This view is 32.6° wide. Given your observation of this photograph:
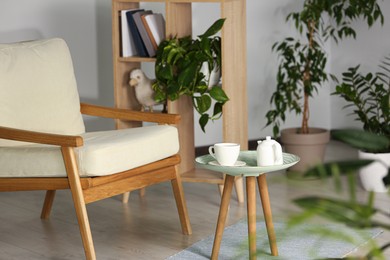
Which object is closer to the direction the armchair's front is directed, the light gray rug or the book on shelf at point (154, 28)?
the light gray rug

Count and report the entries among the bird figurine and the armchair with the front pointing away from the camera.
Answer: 0

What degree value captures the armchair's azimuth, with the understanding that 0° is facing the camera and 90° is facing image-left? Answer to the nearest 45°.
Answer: approximately 315°

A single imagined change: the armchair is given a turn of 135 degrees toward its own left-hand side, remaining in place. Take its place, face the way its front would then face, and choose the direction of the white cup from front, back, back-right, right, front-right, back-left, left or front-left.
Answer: back-right

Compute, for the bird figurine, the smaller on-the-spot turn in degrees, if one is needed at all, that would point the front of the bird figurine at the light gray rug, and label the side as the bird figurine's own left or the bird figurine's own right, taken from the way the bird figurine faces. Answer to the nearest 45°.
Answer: approximately 90° to the bird figurine's own left

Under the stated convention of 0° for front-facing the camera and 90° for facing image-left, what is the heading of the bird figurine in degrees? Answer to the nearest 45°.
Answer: approximately 45°

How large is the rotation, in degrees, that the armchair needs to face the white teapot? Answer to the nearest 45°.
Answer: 0° — it already faces it

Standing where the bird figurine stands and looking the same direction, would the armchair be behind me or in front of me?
in front

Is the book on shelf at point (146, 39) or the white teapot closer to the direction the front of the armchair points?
the white teapot

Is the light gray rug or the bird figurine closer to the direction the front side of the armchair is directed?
the light gray rug
